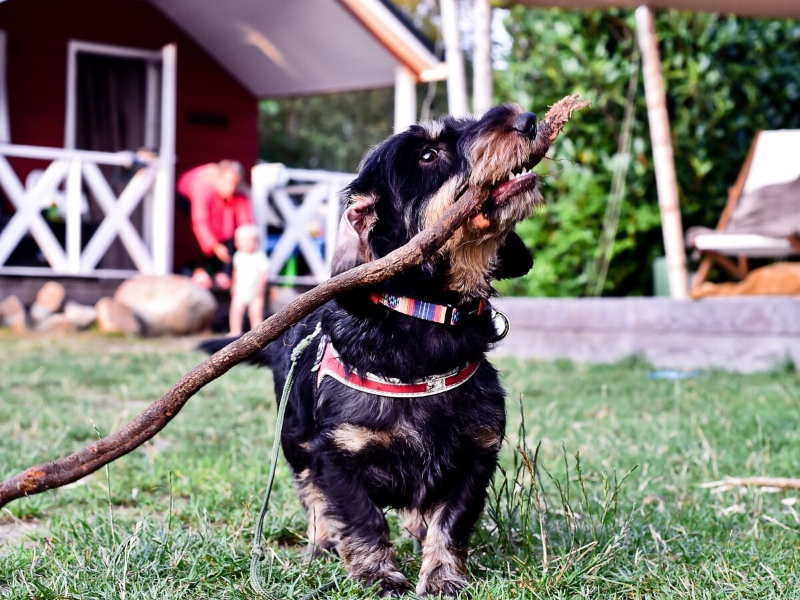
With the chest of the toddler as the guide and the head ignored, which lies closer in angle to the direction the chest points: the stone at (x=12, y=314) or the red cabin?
the stone

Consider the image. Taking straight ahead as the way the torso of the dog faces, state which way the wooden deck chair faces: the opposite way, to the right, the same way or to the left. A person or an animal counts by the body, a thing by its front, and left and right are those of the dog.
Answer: to the right

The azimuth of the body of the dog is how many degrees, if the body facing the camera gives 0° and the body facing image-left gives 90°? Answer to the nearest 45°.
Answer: approximately 315°

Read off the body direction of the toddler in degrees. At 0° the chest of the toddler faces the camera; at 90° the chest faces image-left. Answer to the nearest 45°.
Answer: approximately 0°

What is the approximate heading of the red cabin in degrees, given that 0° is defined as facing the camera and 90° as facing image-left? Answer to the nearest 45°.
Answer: approximately 315°

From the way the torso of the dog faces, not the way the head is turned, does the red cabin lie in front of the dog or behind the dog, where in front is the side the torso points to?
behind

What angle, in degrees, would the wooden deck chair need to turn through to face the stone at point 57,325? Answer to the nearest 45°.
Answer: approximately 45° to its right
